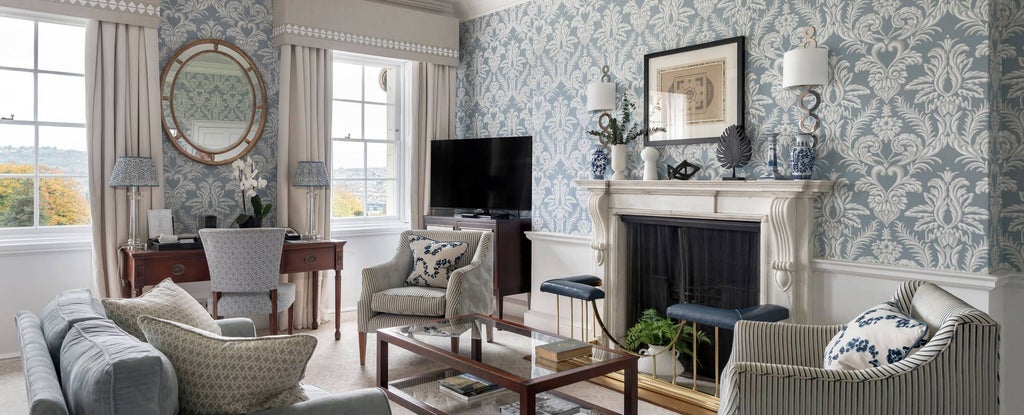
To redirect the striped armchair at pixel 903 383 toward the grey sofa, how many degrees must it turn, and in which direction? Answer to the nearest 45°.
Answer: approximately 45° to its left

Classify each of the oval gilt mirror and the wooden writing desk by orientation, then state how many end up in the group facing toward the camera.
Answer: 2

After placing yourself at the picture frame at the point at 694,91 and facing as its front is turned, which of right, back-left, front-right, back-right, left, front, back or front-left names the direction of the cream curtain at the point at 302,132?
front-right

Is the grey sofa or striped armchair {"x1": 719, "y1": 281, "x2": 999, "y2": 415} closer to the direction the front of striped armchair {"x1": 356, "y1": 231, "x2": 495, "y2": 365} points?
the grey sofa

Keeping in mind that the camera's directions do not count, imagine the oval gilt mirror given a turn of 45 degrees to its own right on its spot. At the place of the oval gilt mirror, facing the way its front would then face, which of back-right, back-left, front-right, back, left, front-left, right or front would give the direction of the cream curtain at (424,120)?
back-left

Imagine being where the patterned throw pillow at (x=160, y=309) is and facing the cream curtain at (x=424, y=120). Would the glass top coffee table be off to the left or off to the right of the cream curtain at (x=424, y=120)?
right

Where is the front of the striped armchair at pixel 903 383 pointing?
to the viewer's left

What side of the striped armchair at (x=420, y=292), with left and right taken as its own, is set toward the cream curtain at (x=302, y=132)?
right

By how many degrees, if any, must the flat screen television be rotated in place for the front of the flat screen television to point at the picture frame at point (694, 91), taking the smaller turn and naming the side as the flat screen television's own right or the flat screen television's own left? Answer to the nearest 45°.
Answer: approximately 90° to the flat screen television's own left

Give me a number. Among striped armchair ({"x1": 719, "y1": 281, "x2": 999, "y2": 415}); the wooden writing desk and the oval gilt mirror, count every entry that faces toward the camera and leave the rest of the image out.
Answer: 2

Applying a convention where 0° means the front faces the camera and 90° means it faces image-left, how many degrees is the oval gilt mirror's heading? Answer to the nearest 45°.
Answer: approximately 0°

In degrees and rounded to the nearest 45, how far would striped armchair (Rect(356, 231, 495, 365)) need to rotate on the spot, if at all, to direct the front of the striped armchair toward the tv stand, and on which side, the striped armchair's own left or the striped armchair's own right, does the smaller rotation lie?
approximately 180°

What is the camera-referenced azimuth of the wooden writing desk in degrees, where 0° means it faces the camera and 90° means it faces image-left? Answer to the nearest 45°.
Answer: approximately 0°

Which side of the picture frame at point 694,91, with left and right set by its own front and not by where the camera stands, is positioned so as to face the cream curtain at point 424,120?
right

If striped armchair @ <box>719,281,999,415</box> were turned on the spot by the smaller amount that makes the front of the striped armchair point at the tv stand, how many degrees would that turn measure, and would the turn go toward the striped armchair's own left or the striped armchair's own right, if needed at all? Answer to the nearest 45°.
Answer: approximately 45° to the striped armchair's own right
